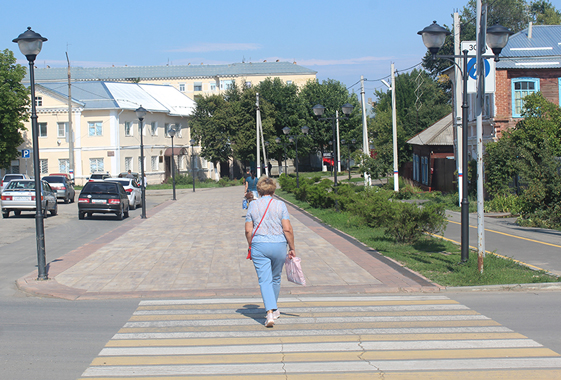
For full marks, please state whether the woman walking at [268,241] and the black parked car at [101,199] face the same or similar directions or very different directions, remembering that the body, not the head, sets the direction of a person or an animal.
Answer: same or similar directions

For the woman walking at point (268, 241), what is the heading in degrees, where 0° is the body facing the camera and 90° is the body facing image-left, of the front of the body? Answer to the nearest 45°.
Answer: approximately 180°

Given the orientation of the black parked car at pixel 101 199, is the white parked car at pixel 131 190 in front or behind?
in front

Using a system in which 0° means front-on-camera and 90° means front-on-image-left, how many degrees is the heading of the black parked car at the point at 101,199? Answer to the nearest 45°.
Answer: approximately 180°

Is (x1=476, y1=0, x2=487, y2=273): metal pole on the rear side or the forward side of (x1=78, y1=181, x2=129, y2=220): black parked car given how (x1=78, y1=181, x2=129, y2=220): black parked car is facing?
on the rear side

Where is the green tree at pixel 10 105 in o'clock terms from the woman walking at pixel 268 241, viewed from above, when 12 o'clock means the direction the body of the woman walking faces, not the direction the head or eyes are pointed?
The green tree is roughly at 11 o'clock from the woman walking.

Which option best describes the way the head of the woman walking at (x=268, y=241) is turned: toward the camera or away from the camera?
away from the camera

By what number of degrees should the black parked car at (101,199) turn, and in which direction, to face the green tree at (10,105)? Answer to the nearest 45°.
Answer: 0° — it already faces it

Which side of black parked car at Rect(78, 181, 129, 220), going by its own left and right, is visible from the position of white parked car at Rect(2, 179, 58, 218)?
left
